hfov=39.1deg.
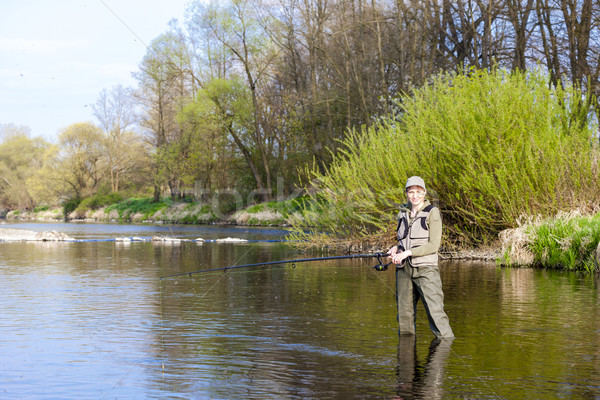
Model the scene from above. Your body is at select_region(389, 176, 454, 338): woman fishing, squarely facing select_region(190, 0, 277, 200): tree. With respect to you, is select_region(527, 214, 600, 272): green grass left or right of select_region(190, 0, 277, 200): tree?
right

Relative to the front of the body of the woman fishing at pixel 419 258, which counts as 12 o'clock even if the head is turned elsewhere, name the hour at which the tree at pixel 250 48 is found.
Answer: The tree is roughly at 4 o'clock from the woman fishing.

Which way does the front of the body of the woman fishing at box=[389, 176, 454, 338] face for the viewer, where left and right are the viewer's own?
facing the viewer and to the left of the viewer

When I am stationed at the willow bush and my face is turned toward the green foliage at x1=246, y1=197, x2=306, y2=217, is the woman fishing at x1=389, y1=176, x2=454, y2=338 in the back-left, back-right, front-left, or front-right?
back-left

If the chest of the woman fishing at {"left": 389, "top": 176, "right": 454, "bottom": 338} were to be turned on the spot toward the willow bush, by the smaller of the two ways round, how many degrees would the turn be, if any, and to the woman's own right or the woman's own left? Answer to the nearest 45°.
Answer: approximately 135° to the woman's own right

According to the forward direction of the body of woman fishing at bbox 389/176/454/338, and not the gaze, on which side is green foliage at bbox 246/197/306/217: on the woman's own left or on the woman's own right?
on the woman's own right
